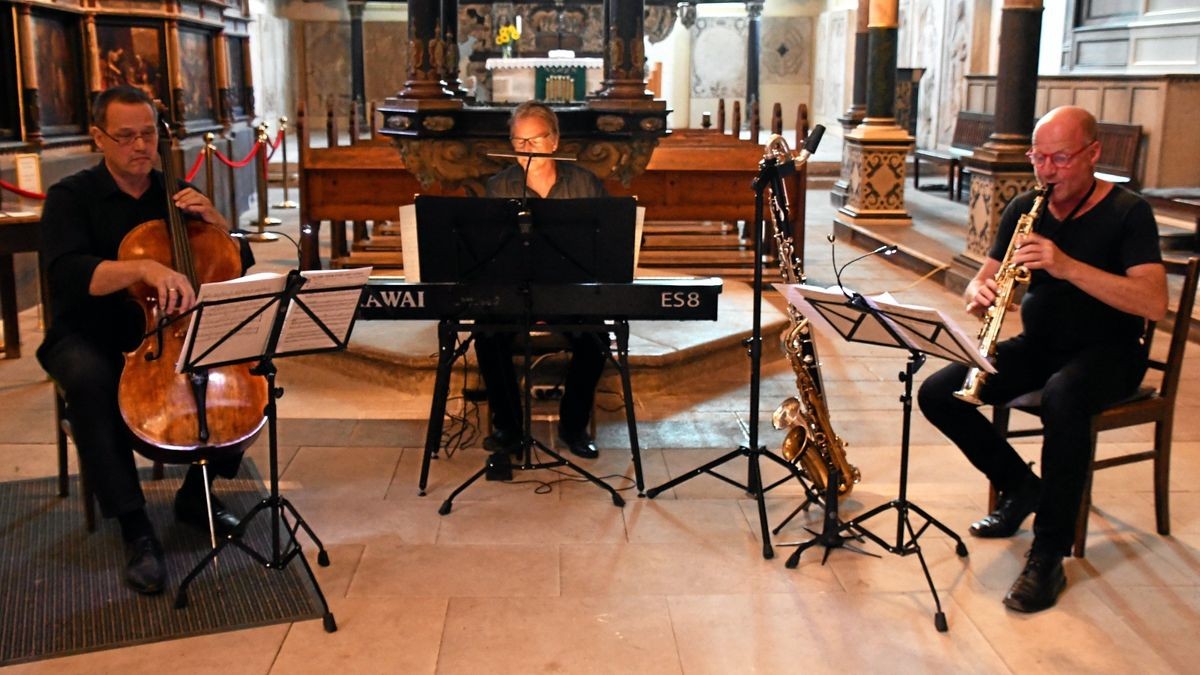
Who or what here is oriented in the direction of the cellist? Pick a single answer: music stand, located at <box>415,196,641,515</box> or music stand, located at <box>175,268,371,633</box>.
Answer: music stand, located at <box>175,268,371,633</box>

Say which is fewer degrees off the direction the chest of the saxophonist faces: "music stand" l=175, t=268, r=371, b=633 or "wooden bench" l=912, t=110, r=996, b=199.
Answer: the music stand

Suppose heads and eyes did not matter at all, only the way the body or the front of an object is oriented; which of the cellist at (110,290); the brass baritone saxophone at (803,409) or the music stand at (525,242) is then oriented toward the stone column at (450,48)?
the music stand

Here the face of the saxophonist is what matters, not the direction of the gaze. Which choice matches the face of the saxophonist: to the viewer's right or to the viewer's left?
to the viewer's left

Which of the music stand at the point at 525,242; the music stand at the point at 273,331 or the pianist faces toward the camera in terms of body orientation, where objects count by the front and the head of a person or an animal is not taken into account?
the pianist

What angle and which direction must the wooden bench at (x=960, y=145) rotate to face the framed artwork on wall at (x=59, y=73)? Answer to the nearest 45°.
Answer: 0° — it already faces it

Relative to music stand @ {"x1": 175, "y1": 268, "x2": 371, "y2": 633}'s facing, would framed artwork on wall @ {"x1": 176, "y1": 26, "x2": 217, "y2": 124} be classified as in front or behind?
in front

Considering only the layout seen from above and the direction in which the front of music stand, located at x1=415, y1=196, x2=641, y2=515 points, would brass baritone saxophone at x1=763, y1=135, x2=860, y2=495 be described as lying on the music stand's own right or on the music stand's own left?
on the music stand's own right

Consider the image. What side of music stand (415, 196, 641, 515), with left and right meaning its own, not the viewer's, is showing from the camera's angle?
back

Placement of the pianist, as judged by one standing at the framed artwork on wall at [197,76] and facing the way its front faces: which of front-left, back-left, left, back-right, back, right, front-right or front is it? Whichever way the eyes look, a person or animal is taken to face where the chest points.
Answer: front-right

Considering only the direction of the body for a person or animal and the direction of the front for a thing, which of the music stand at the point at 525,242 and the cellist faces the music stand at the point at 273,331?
the cellist

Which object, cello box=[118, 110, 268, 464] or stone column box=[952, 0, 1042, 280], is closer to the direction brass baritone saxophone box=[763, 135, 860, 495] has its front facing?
the cello

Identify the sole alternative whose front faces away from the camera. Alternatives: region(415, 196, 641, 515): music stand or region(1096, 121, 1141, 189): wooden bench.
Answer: the music stand

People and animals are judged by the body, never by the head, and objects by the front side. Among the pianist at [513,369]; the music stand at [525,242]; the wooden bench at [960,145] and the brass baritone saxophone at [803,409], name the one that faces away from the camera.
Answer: the music stand

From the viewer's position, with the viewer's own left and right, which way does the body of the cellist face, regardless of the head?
facing the viewer and to the right of the viewer
